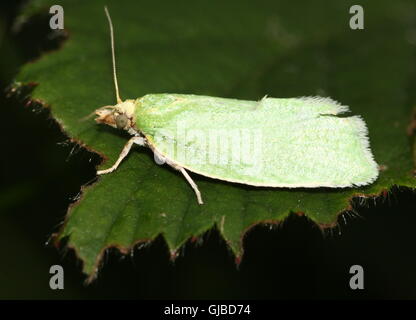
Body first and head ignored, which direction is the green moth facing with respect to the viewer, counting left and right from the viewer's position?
facing to the left of the viewer
